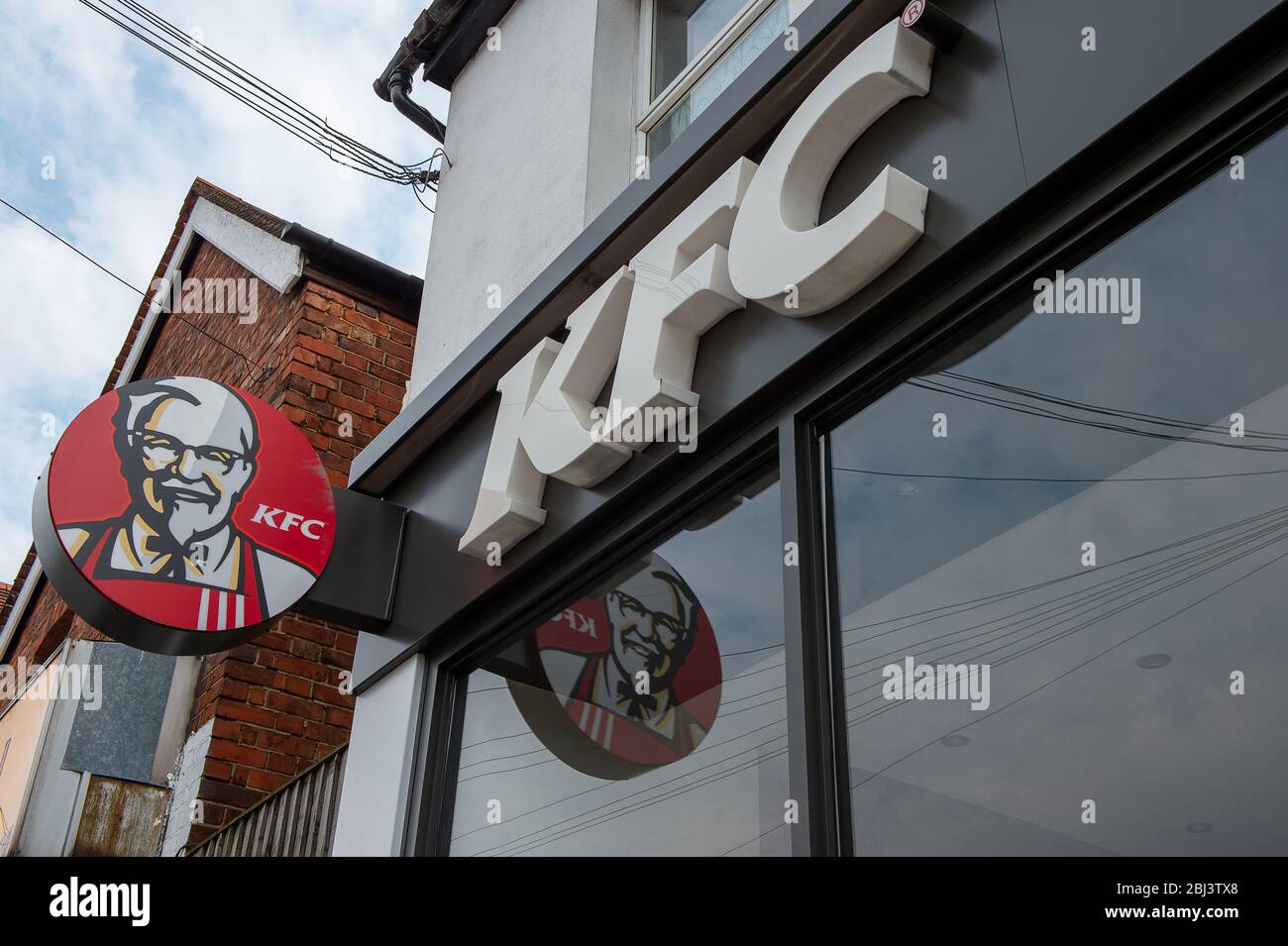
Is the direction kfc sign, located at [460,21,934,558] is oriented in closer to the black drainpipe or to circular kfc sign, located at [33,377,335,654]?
the circular kfc sign

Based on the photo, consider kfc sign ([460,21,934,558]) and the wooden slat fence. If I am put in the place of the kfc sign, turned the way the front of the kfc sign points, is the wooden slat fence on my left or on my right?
on my right

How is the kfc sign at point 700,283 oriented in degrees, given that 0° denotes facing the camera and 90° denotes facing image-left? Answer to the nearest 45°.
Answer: approximately 45°

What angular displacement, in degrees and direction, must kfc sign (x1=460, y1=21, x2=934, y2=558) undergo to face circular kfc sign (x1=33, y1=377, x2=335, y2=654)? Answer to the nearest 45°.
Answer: approximately 90° to its right

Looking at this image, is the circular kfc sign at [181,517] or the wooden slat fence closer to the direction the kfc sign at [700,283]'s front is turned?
the circular kfc sign

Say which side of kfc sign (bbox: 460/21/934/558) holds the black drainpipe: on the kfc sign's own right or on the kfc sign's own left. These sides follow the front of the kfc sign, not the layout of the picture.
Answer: on the kfc sign's own right
